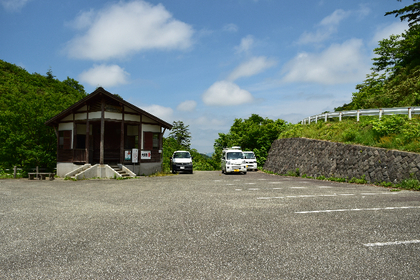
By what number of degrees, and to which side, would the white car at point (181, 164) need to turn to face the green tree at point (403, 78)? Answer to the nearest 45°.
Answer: approximately 90° to its left

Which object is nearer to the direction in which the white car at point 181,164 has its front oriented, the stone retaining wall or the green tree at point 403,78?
the stone retaining wall

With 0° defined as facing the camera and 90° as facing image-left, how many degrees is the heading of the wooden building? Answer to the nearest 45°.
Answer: approximately 0°

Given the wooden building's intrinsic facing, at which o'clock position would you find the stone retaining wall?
The stone retaining wall is roughly at 10 o'clock from the wooden building.

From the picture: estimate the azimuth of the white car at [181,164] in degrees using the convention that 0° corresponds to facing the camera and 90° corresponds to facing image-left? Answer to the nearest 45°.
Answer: approximately 0°

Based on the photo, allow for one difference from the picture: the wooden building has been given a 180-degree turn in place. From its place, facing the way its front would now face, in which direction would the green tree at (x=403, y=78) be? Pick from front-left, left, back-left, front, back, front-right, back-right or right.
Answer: right

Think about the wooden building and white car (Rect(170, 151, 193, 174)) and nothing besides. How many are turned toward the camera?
2

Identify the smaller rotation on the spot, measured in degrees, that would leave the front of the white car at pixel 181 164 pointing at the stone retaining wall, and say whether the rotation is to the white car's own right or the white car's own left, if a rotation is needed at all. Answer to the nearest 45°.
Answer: approximately 45° to the white car's own left

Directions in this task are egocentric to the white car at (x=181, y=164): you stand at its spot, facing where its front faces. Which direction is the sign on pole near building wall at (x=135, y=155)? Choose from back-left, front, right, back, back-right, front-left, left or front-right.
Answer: front-right

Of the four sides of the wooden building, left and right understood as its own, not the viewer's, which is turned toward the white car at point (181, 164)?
left

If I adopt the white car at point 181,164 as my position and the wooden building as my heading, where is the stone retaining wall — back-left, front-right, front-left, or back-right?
back-left

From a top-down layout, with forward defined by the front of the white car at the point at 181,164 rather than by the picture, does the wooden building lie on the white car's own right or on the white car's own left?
on the white car's own right
